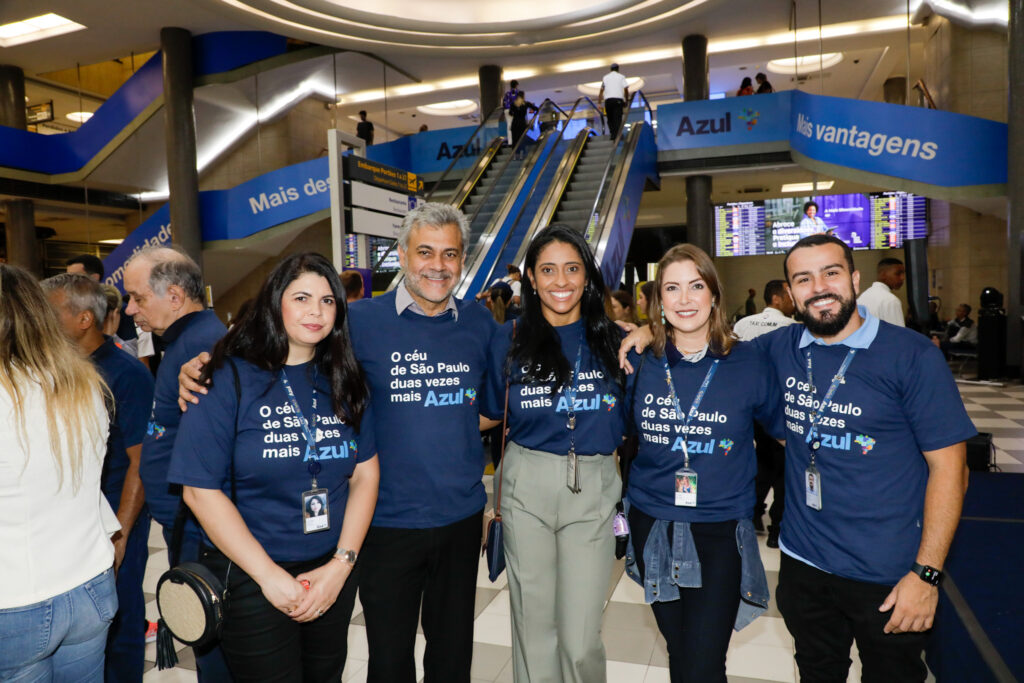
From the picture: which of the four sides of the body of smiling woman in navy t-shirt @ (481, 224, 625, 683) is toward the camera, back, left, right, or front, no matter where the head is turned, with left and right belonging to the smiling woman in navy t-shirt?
front

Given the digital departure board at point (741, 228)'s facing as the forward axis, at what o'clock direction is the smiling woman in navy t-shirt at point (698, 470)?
The smiling woman in navy t-shirt is roughly at 12 o'clock from the digital departure board.

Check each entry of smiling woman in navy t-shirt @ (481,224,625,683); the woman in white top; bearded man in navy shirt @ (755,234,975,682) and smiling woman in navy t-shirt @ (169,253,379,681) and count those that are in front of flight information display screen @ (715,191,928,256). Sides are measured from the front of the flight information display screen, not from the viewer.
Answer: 4

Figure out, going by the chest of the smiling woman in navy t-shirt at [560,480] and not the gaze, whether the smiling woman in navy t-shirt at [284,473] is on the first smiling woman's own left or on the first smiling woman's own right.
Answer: on the first smiling woman's own right

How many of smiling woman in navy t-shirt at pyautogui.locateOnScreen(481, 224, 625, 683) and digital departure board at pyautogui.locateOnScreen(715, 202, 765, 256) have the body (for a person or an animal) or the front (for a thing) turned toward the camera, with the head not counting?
2

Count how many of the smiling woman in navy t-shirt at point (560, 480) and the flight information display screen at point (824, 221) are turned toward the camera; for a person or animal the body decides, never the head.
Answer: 2

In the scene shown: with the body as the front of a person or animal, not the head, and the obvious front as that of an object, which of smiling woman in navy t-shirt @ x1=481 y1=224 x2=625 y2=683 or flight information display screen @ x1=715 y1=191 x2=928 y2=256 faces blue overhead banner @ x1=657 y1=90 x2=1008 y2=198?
the flight information display screen
